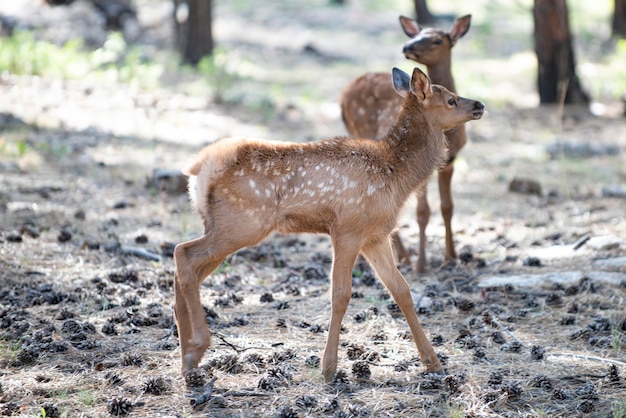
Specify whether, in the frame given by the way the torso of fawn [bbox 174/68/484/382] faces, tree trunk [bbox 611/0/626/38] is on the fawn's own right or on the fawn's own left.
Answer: on the fawn's own left

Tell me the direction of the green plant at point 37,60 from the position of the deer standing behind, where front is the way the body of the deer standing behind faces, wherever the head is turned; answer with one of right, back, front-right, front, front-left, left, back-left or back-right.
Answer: back

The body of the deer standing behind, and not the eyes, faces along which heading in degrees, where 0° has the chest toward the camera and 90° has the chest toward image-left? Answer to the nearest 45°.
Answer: approximately 315°

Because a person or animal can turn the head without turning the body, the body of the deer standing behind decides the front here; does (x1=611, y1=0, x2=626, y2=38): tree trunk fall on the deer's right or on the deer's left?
on the deer's left

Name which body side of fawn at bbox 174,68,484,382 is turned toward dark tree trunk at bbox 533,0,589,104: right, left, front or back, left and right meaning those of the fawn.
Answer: left

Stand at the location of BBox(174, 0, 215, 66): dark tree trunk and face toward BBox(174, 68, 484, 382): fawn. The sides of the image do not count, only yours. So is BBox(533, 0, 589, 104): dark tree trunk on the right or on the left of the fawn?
left

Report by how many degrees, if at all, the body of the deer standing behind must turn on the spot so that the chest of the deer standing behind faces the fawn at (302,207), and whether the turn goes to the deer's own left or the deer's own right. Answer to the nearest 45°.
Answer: approximately 45° to the deer's own right

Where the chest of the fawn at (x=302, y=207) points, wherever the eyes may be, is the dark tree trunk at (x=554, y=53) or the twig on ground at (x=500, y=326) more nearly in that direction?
the twig on ground

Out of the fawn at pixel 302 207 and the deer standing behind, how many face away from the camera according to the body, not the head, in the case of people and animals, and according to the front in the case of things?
0

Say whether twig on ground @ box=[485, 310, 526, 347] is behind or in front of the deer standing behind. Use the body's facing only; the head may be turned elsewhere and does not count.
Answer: in front

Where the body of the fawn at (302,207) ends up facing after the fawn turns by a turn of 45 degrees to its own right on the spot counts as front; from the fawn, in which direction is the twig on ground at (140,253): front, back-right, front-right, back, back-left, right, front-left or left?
back

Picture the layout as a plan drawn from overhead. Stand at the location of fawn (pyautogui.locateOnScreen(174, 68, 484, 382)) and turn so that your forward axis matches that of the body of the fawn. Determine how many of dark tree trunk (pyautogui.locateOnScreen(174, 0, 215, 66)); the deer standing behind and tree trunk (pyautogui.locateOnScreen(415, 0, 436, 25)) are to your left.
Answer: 3

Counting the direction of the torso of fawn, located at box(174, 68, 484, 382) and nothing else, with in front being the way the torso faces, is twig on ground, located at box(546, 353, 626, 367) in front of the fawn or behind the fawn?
in front

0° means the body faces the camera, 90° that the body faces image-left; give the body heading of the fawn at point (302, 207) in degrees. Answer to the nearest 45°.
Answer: approximately 270°
